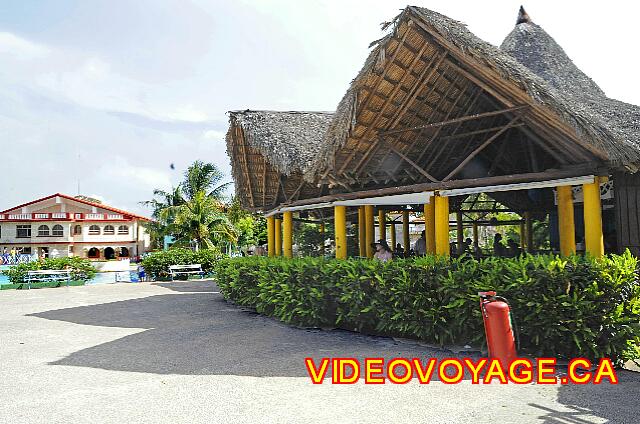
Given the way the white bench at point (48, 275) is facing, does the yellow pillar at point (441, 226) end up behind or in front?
in front

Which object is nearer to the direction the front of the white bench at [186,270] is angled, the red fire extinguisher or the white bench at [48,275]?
the red fire extinguisher

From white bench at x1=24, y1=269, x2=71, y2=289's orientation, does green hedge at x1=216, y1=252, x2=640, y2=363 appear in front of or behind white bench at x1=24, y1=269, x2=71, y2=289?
in front

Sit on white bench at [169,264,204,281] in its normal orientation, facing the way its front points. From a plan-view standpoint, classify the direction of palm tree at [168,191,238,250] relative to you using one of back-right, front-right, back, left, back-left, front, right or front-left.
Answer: back
